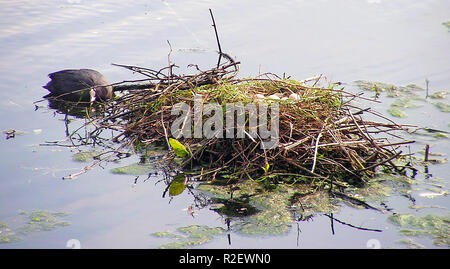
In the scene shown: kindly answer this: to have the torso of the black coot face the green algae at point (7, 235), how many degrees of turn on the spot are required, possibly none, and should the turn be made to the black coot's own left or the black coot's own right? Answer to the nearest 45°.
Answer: approximately 90° to the black coot's own right

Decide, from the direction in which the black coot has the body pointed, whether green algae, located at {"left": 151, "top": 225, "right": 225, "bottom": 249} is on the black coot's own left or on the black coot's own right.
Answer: on the black coot's own right

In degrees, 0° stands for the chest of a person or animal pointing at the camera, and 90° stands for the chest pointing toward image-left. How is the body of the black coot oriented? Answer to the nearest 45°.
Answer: approximately 270°

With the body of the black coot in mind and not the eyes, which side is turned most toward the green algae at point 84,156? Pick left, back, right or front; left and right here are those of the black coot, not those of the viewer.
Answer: right

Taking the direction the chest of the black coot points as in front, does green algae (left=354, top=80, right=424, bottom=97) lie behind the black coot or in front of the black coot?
in front

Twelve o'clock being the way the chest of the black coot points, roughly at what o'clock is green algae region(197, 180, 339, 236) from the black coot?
The green algae is roughly at 2 o'clock from the black coot.

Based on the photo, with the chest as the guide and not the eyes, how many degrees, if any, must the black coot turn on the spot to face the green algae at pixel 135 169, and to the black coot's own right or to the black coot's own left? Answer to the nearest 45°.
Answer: approximately 90° to the black coot's own right

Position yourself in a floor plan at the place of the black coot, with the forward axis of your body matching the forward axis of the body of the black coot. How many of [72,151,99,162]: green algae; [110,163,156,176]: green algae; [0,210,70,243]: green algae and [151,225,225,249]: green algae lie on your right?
4

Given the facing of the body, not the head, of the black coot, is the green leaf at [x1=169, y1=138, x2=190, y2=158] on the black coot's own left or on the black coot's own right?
on the black coot's own right

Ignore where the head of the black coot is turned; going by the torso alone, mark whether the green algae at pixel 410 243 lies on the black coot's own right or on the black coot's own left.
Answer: on the black coot's own right
